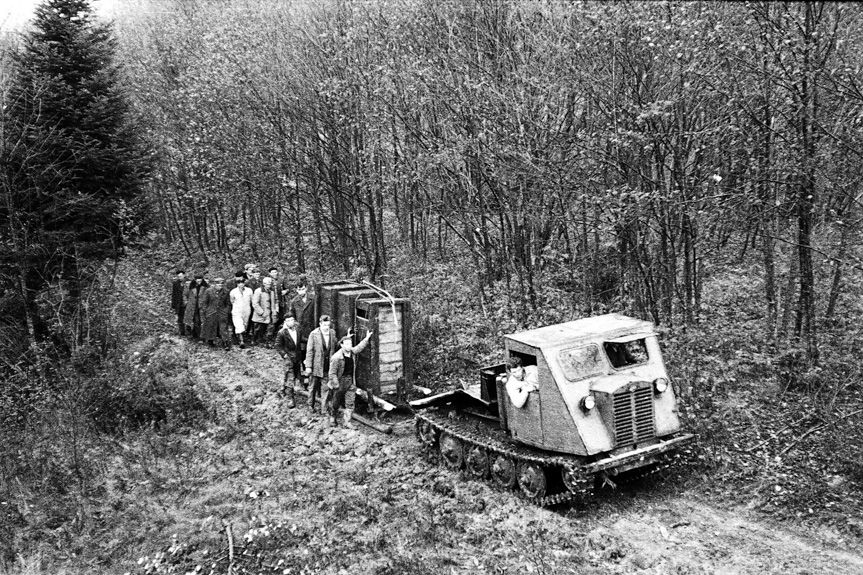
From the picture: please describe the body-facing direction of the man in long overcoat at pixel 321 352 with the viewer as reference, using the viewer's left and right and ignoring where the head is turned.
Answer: facing the viewer and to the right of the viewer

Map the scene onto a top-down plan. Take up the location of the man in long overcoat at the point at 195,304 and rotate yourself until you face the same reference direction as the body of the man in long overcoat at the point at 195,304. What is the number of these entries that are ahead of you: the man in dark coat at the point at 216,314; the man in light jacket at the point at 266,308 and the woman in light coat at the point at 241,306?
3

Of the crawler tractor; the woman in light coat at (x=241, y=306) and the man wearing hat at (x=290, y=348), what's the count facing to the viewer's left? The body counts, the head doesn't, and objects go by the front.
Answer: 0

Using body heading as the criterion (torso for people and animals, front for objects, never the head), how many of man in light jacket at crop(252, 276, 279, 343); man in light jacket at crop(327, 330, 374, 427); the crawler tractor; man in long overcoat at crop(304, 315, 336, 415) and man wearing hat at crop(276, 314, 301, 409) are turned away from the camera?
0

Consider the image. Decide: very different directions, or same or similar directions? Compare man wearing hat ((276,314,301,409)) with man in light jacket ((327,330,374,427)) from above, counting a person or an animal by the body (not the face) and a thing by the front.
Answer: same or similar directions

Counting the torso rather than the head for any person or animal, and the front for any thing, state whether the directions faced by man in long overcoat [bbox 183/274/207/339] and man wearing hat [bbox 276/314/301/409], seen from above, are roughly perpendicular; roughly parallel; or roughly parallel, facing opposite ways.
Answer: roughly parallel

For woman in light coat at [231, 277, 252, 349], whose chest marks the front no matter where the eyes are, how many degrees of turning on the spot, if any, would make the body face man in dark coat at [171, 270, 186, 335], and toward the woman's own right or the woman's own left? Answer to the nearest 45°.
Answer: approximately 135° to the woman's own right

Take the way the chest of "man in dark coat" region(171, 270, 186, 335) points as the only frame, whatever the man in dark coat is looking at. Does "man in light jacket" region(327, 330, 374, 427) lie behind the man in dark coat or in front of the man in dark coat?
in front

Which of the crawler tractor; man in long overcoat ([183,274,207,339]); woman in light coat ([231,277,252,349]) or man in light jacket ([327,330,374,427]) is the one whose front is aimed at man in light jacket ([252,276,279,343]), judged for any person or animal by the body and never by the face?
the man in long overcoat

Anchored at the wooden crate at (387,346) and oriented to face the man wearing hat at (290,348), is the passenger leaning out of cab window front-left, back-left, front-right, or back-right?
back-left

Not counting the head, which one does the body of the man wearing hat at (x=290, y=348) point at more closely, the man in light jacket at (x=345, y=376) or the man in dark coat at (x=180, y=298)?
the man in light jacket

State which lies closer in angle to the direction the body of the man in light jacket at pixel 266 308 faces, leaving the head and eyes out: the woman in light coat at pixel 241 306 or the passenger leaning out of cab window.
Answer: the passenger leaning out of cab window

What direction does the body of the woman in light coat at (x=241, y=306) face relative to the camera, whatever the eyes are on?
toward the camera

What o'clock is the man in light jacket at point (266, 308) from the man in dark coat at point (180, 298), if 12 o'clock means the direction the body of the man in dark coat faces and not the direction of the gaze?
The man in light jacket is roughly at 12 o'clock from the man in dark coat.

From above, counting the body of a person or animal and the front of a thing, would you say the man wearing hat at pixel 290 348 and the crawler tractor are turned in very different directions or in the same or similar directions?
same or similar directions

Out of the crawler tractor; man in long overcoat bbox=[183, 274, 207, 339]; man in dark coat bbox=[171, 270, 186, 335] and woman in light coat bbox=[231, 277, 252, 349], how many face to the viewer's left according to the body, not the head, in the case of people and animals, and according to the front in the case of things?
0

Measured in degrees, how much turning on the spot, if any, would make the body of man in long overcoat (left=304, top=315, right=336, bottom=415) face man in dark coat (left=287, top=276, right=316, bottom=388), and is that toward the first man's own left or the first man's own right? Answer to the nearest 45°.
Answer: approximately 135° to the first man's own left
